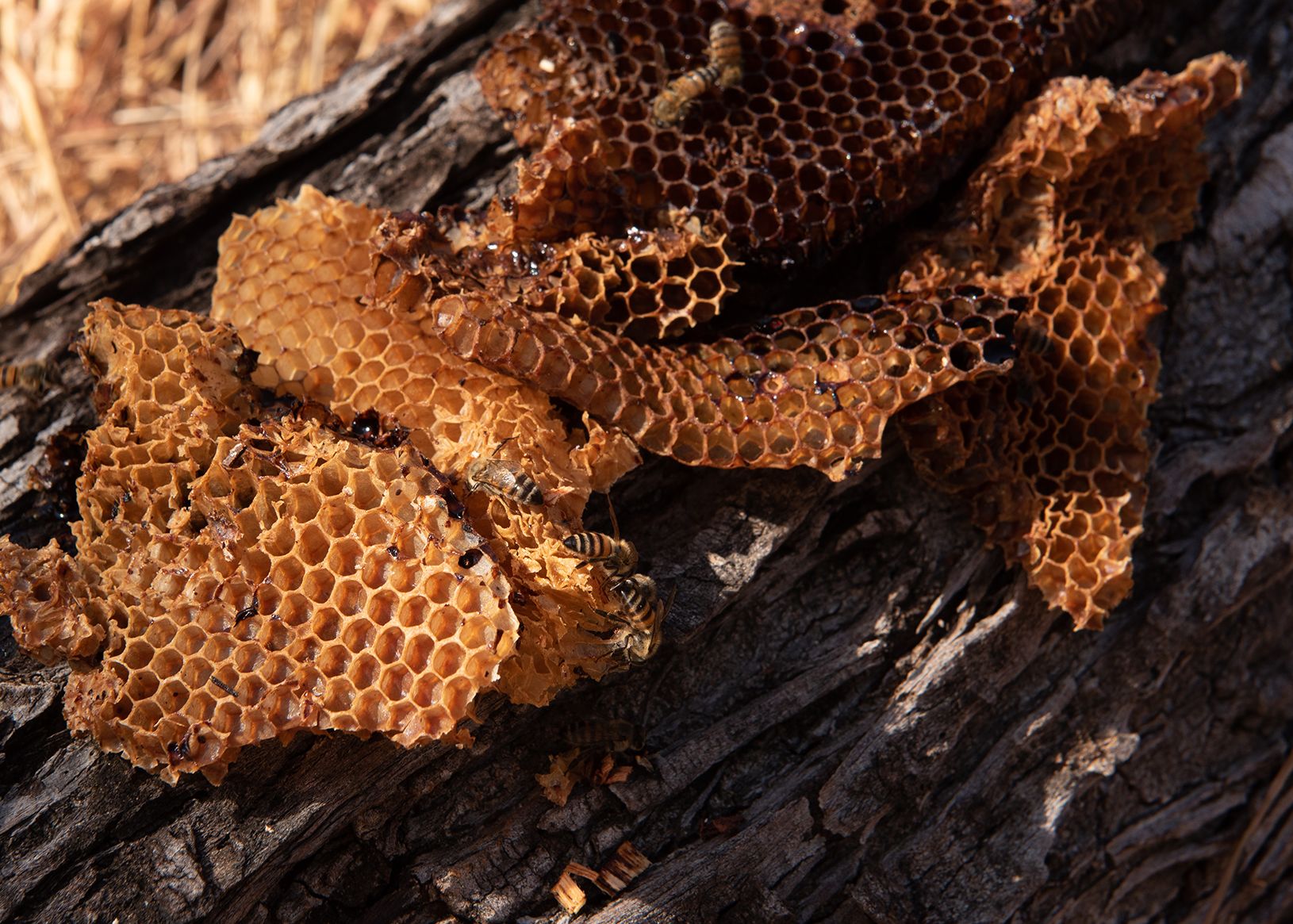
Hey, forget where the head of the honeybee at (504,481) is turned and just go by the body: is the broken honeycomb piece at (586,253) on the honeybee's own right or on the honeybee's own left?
on the honeybee's own right

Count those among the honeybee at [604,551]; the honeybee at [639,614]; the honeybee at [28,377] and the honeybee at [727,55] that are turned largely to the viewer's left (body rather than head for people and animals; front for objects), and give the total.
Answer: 0

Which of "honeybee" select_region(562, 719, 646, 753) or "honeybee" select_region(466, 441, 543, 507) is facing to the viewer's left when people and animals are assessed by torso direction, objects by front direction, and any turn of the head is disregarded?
"honeybee" select_region(466, 441, 543, 507)

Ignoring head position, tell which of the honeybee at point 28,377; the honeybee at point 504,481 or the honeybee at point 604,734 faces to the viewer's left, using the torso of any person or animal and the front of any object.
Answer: the honeybee at point 504,481

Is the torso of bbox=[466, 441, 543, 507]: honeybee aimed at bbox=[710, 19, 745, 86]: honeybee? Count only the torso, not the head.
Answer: no

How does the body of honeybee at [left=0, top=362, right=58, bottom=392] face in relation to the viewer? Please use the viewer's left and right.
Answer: facing to the right of the viewer

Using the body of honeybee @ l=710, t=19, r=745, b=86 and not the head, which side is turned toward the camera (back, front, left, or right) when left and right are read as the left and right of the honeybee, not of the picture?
front

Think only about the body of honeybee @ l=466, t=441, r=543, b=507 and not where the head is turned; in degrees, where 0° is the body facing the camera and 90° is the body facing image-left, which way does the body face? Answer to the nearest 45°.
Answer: approximately 90°

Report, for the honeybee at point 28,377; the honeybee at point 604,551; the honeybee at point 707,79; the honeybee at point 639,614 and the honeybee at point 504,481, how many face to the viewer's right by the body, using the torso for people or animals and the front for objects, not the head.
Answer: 2

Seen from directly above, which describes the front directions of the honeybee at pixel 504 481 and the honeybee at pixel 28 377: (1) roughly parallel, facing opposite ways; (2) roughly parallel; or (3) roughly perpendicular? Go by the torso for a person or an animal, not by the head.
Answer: roughly parallel, facing opposite ways

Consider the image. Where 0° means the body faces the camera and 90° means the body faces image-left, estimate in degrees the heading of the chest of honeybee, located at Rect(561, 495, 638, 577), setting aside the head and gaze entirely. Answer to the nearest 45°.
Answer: approximately 270°

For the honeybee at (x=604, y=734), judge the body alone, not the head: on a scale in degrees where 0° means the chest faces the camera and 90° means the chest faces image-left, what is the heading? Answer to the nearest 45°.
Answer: approximately 270°

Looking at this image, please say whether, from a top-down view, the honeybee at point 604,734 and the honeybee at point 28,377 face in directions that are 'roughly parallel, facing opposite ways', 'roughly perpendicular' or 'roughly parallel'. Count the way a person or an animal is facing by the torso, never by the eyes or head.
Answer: roughly parallel
